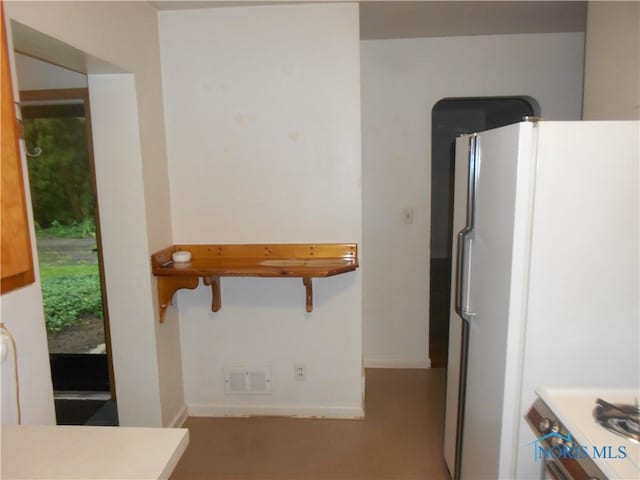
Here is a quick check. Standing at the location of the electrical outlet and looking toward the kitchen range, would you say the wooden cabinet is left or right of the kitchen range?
right

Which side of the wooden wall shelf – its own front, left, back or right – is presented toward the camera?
front

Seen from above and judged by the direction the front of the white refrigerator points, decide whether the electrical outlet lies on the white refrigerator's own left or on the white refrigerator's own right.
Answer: on the white refrigerator's own right

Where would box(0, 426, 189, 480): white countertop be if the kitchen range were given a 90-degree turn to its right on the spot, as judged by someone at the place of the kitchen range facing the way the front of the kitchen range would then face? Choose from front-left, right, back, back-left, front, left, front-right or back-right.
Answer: left

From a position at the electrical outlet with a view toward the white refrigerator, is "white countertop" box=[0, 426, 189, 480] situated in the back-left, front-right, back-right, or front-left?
front-right

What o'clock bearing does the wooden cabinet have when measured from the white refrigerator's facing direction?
The wooden cabinet is roughly at 12 o'clock from the white refrigerator.

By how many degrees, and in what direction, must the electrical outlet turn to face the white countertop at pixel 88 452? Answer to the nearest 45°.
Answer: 0° — it already faces it

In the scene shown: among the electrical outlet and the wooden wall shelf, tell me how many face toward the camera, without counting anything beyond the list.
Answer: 2

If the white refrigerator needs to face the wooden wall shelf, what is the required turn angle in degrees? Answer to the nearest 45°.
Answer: approximately 45° to its right

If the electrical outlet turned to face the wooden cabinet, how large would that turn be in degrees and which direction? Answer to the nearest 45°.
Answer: approximately 45° to its right

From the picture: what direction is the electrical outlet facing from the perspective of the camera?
toward the camera

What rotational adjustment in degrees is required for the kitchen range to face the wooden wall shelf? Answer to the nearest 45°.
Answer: approximately 45° to its right

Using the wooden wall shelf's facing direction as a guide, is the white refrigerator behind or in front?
in front

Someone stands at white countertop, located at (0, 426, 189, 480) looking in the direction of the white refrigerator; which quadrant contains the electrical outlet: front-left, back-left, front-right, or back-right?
front-left
